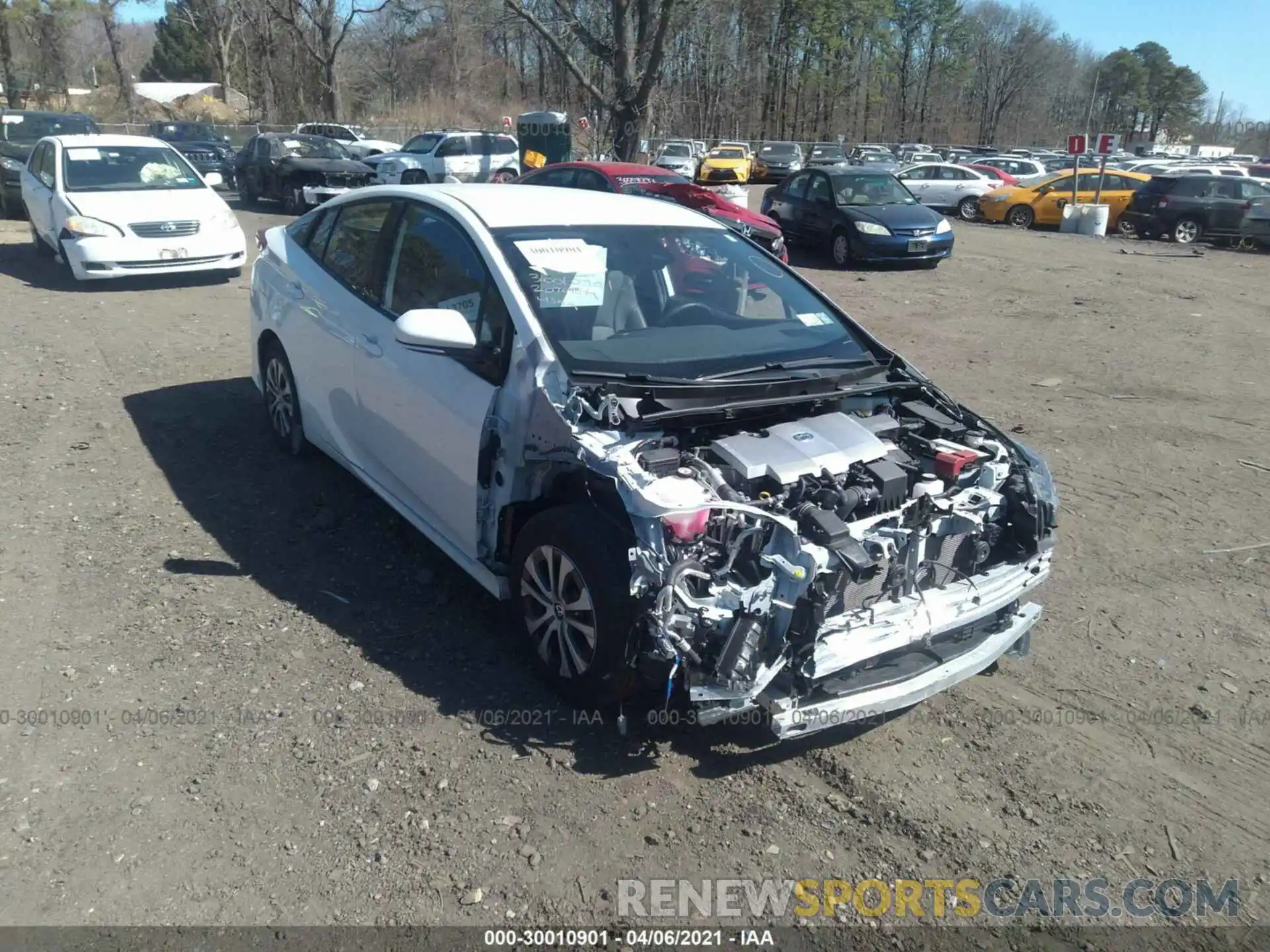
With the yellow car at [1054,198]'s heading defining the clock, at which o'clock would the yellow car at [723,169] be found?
the yellow car at [723,169] is roughly at 1 o'clock from the yellow car at [1054,198].

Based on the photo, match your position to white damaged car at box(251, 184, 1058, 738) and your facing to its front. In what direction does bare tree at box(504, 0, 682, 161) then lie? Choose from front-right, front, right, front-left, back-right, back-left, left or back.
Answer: back-left

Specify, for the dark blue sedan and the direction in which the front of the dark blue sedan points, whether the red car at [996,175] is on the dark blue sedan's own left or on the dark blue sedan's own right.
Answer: on the dark blue sedan's own left

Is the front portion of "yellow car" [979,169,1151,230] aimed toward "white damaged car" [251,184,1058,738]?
no

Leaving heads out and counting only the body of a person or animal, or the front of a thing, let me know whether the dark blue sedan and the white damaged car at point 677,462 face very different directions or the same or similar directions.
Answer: same or similar directions

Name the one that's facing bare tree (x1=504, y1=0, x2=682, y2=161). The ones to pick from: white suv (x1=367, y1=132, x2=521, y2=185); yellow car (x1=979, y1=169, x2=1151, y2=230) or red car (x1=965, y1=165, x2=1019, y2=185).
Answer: the yellow car

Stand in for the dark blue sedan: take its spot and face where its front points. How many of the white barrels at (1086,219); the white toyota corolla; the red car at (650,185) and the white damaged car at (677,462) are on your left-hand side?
1

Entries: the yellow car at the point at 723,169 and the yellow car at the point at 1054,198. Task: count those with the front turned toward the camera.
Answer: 1

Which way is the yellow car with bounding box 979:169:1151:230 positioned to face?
to the viewer's left

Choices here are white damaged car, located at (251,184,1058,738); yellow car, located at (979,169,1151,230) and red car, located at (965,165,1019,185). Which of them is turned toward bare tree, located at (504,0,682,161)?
the yellow car

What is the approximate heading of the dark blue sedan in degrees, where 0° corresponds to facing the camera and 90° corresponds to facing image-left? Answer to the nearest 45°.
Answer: approximately 315°

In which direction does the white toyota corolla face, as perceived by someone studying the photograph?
facing the viewer and to the right of the viewer

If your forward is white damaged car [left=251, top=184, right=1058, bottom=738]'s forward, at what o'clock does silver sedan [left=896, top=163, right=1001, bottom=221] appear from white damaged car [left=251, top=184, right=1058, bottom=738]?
The silver sedan is roughly at 8 o'clock from the white damaged car.

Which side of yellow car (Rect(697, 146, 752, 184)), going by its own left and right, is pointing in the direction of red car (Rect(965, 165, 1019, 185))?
left
